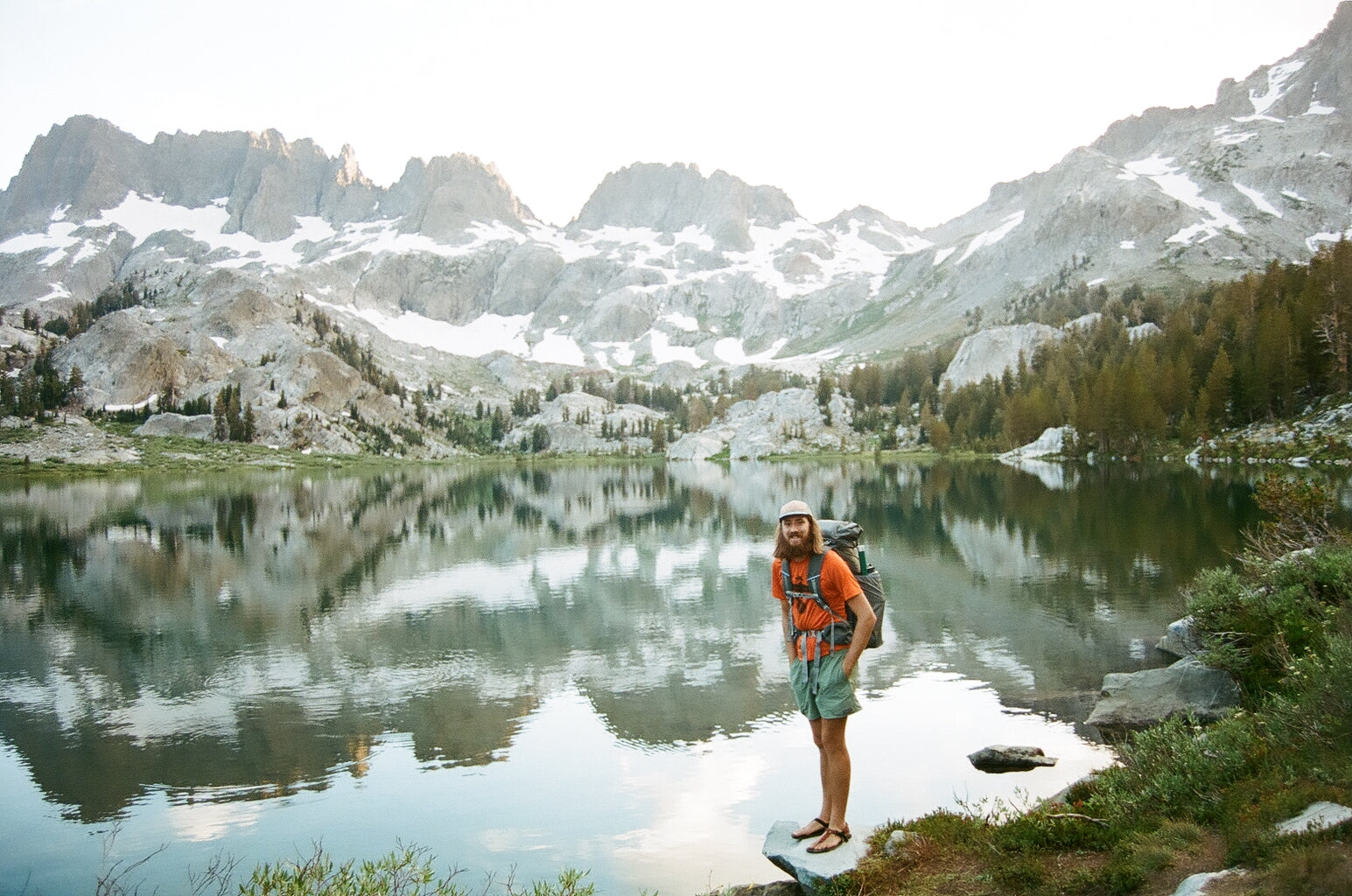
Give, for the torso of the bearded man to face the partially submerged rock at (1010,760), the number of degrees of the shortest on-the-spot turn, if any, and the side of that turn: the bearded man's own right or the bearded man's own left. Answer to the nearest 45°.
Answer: approximately 180°

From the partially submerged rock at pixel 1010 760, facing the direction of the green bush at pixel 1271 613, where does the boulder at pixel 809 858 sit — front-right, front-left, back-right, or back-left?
back-right

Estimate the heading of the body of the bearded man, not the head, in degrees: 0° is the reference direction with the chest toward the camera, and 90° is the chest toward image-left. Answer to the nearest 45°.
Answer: approximately 45°

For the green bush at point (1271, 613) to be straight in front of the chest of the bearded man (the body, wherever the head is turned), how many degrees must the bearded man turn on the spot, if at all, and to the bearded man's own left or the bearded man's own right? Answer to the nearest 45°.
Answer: approximately 180°

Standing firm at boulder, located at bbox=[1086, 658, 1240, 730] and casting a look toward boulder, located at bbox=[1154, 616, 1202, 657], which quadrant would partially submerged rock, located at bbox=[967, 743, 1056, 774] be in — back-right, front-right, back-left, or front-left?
back-left

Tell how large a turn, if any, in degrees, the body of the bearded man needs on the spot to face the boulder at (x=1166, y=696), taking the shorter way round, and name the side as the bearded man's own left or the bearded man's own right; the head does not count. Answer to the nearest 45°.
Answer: approximately 180°

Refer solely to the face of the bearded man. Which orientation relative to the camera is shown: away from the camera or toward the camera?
toward the camera
